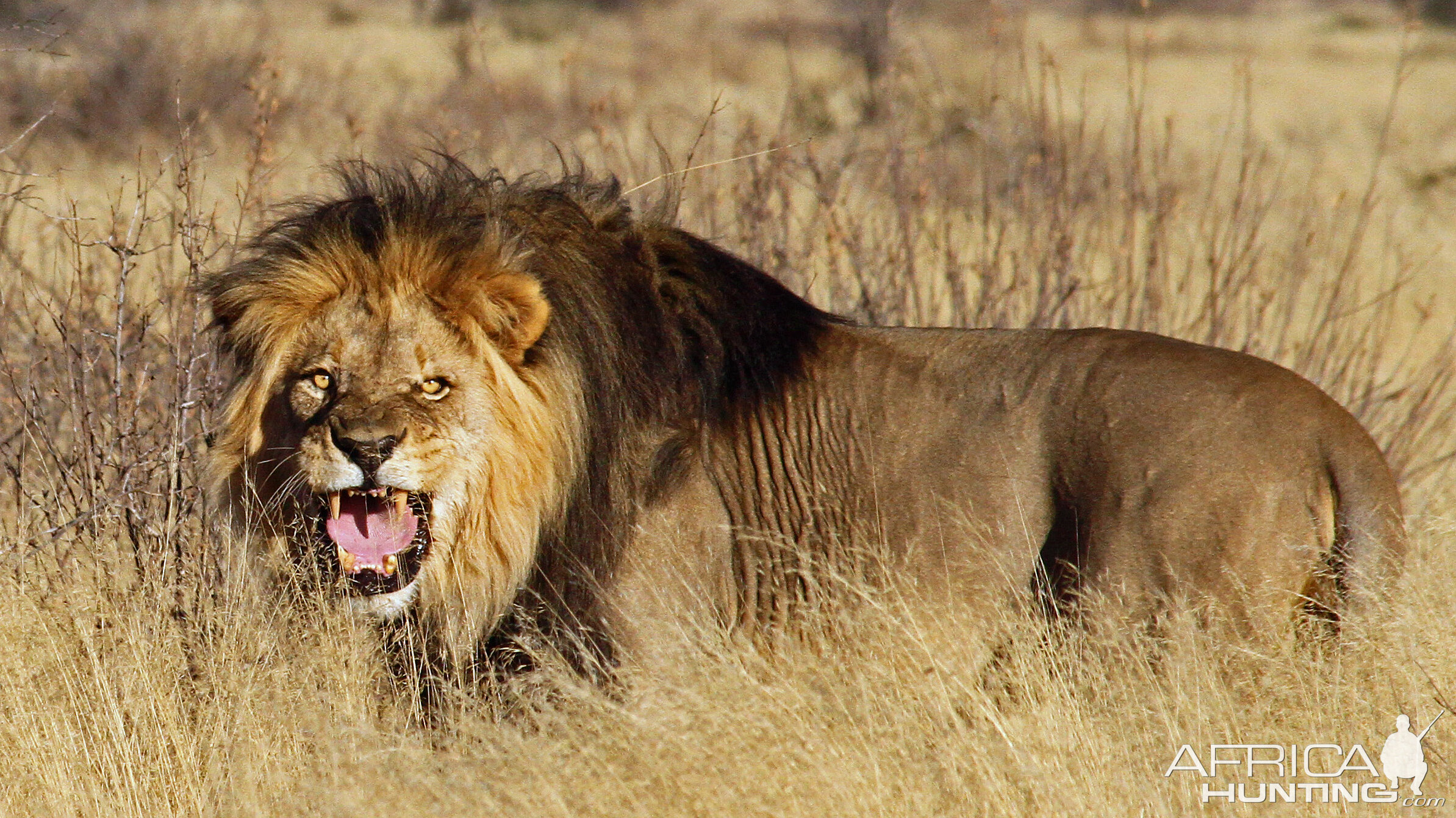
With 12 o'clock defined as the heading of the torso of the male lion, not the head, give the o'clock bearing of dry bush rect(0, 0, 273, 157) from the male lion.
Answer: The dry bush is roughly at 2 o'clock from the male lion.

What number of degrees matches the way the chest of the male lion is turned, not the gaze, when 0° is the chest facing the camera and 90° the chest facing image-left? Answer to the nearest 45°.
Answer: approximately 90°
